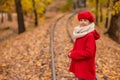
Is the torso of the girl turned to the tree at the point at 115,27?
no

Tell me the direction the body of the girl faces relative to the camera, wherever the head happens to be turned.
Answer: to the viewer's left
